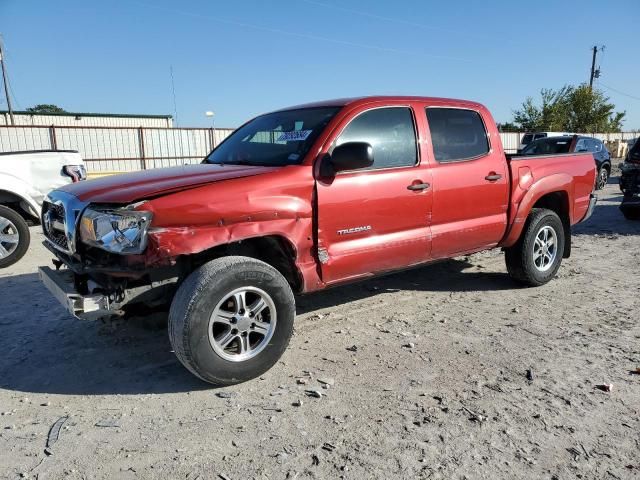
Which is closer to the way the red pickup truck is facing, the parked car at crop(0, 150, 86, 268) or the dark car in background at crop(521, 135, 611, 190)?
the parked car

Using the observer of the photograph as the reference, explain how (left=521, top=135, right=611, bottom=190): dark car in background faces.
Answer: facing the viewer and to the left of the viewer

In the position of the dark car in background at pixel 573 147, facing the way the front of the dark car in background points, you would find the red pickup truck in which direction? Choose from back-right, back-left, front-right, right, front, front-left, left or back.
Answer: front-left

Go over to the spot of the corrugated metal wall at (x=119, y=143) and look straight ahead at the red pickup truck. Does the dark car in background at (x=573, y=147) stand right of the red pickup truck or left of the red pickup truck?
left

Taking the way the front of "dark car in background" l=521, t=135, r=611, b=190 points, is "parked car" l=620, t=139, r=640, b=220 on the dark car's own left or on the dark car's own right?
on the dark car's own left

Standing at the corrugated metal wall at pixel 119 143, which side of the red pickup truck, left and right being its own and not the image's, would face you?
right

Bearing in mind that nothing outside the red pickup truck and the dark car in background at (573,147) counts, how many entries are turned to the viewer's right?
0

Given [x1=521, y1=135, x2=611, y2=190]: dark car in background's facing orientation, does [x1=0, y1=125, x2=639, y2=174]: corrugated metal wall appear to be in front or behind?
in front

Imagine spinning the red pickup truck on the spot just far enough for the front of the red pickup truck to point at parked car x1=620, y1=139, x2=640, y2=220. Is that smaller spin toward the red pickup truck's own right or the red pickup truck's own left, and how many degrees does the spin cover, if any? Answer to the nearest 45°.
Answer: approximately 180°

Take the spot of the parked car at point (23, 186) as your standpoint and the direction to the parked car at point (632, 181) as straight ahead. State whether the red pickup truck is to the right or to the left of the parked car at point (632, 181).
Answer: right
